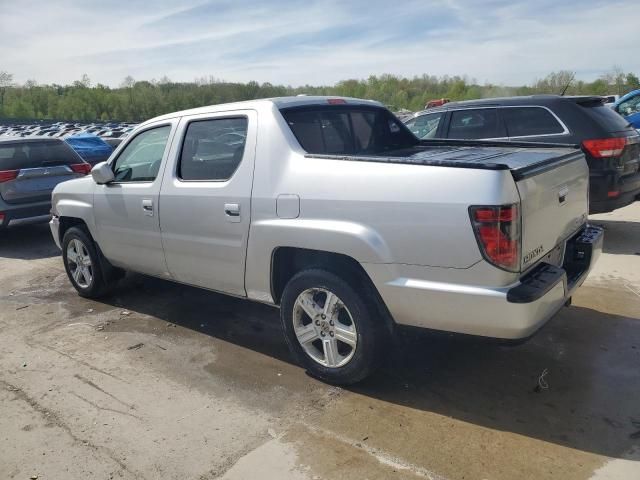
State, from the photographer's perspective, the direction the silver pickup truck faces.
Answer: facing away from the viewer and to the left of the viewer

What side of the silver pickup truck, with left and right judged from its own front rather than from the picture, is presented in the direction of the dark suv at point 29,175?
front

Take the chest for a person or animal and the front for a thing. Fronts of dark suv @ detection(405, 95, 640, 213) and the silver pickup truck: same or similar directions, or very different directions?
same or similar directions

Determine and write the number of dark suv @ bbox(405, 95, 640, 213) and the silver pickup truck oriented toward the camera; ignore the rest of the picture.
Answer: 0

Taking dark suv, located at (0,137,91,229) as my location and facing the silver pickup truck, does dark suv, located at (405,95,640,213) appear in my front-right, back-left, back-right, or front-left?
front-left

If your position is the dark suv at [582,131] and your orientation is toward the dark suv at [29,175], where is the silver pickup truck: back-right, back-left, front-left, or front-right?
front-left

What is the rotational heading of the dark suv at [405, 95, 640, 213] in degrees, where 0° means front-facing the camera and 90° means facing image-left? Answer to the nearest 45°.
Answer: approximately 135°

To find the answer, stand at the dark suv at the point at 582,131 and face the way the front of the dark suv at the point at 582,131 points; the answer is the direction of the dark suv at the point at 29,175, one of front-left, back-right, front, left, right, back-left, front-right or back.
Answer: front-left

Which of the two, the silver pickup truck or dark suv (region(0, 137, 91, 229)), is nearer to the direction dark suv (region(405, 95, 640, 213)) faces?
the dark suv

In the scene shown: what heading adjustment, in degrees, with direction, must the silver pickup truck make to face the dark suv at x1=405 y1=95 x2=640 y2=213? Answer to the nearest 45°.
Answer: approximately 90° to its right
